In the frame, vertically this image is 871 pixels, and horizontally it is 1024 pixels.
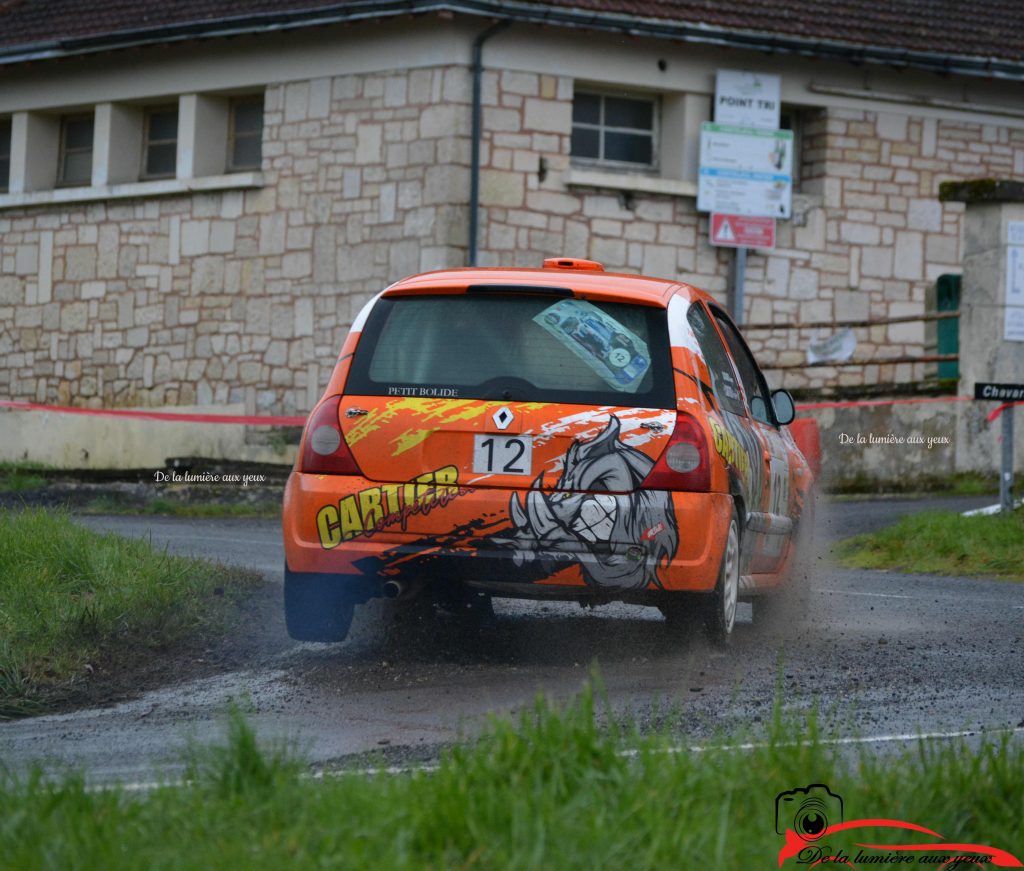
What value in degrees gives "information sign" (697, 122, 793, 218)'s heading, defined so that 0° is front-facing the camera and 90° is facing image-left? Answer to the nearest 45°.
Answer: approximately 0°

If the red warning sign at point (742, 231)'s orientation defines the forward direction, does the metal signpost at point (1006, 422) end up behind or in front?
in front

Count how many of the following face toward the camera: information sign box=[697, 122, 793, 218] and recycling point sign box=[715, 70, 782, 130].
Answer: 2

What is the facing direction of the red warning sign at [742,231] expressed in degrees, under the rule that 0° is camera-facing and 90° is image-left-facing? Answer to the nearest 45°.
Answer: approximately 0°
